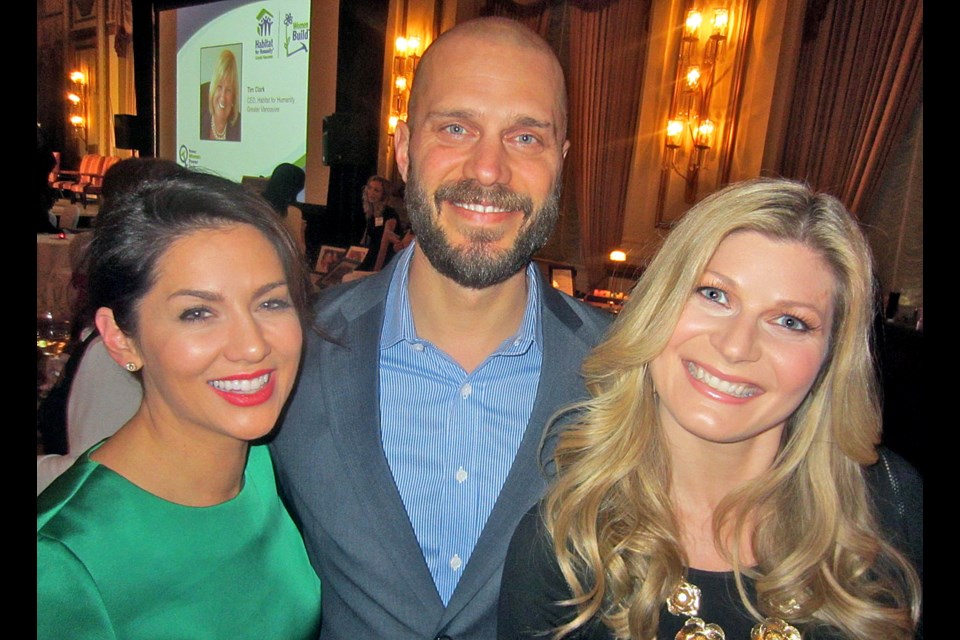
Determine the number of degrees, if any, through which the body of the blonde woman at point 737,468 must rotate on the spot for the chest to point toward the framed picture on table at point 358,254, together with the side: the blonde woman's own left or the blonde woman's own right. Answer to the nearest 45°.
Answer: approximately 135° to the blonde woman's own right

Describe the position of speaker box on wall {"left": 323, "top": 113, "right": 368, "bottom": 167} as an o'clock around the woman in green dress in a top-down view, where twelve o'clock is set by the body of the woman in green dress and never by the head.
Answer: The speaker box on wall is roughly at 8 o'clock from the woman in green dress.

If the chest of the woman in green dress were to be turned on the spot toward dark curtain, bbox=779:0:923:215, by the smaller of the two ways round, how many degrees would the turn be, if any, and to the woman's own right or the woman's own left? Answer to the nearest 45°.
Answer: approximately 90° to the woman's own left

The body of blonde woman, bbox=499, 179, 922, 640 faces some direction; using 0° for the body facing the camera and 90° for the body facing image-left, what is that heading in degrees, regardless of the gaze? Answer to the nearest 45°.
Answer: approximately 0°

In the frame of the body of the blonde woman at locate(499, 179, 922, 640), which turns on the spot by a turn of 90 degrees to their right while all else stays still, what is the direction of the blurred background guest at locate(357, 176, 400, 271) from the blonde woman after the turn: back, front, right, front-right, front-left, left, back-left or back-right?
front-right

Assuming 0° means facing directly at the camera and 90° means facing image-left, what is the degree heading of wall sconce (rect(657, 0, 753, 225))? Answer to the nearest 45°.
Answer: approximately 45°

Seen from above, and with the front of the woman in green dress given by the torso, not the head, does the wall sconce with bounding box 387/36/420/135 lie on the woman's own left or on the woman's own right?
on the woman's own left

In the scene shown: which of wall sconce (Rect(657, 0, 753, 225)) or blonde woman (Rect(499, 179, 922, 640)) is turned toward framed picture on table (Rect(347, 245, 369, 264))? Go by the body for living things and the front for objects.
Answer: the wall sconce

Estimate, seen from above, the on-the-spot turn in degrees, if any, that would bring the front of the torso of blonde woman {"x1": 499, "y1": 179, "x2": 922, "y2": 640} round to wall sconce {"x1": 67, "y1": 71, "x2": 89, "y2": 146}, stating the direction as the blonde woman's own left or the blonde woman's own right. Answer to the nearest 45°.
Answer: approximately 135° to the blonde woman's own right

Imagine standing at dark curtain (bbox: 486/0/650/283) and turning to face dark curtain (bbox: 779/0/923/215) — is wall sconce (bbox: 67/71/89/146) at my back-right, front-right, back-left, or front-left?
back-right
